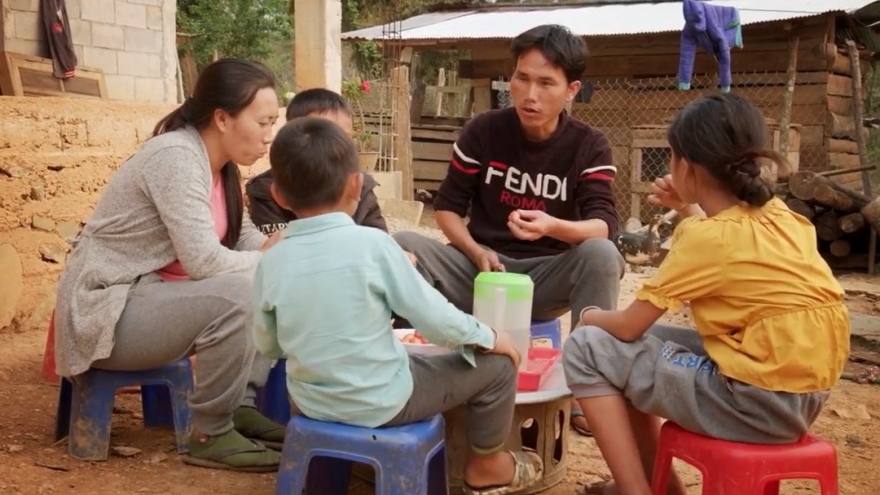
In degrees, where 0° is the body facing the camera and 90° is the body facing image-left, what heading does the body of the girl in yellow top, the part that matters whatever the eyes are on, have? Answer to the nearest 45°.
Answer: approximately 135°

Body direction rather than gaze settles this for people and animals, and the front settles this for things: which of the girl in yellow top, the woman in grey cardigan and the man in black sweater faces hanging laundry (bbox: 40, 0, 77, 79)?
the girl in yellow top

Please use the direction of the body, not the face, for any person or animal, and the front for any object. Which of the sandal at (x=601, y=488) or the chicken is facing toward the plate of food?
the sandal

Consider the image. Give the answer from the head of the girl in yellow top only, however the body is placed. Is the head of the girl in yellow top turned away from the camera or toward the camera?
away from the camera

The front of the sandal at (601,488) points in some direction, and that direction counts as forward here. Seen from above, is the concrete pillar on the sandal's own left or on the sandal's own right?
on the sandal's own right

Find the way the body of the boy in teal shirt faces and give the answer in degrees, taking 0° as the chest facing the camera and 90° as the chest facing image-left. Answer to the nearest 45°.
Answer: approximately 225°

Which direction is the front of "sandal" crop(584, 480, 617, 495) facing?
to the viewer's left
